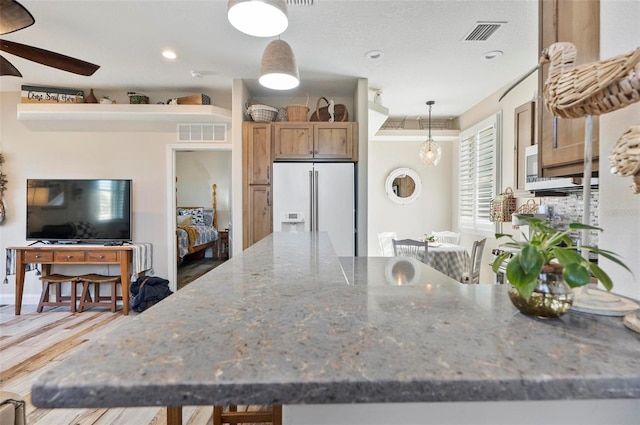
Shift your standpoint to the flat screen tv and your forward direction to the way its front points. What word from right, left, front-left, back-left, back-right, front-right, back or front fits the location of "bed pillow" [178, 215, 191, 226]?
back-left

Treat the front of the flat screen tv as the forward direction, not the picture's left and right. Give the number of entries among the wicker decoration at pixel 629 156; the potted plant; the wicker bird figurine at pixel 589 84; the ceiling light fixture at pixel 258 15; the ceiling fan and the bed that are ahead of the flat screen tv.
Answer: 5

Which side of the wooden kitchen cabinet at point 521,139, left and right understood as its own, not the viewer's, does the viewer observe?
left

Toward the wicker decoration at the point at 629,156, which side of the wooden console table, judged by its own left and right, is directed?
front

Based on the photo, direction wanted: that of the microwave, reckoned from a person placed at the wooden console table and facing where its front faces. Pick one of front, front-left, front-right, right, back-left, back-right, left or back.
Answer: front-left

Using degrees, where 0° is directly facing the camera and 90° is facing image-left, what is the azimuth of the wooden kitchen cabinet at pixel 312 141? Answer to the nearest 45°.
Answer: approximately 0°

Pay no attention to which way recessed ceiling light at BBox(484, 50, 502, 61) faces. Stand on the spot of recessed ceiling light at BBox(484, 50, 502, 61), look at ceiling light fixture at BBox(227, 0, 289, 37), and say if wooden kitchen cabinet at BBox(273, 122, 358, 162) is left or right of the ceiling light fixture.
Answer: right

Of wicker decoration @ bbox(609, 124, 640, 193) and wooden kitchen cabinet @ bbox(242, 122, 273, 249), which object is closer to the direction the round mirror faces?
the wicker decoration

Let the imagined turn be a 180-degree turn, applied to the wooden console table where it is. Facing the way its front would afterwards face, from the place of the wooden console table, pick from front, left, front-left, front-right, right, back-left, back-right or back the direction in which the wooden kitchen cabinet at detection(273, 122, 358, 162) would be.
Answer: back-right
